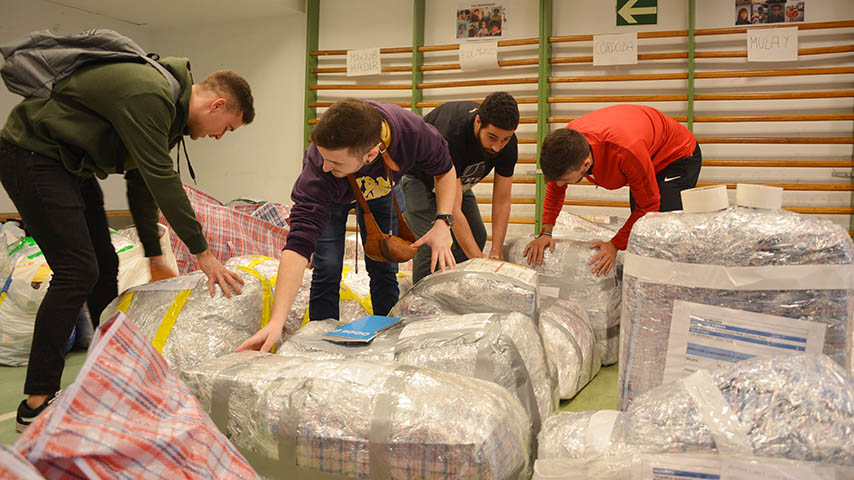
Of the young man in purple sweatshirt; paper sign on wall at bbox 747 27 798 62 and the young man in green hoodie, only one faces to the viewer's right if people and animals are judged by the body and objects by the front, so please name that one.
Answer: the young man in green hoodie

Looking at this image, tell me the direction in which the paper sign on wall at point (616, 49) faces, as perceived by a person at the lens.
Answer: facing the viewer

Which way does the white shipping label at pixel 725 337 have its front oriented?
toward the camera

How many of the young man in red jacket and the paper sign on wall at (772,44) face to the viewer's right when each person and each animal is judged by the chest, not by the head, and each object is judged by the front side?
0

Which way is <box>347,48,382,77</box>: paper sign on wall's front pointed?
toward the camera

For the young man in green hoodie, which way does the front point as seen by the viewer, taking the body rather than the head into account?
to the viewer's right

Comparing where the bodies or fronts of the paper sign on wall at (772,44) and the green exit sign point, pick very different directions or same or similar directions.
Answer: same or similar directions

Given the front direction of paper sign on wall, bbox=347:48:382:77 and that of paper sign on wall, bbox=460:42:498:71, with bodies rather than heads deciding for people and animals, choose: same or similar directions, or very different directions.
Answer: same or similar directions

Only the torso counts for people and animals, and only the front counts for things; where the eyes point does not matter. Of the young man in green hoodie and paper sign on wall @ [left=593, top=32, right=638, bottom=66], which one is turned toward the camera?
the paper sign on wall

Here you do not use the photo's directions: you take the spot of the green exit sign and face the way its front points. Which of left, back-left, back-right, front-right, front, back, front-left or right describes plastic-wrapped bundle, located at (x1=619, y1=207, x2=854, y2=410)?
front

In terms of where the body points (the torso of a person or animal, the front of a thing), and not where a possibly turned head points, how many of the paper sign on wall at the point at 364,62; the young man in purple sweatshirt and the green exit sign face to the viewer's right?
0

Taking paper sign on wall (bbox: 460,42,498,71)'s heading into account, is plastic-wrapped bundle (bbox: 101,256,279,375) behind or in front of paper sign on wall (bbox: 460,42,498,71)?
in front

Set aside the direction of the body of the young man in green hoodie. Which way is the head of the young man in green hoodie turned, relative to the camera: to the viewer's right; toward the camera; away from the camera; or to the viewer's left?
to the viewer's right

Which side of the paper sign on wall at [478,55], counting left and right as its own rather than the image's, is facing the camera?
front

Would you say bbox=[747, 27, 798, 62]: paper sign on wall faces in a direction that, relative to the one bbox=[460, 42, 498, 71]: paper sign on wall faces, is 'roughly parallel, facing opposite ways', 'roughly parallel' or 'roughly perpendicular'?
roughly parallel

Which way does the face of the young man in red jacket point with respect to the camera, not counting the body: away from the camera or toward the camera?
toward the camera
